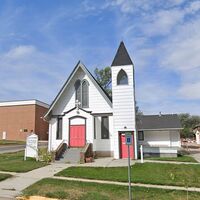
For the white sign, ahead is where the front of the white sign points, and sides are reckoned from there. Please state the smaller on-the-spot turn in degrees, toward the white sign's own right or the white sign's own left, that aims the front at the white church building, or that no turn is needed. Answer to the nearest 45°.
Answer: approximately 90° to the white sign's own left

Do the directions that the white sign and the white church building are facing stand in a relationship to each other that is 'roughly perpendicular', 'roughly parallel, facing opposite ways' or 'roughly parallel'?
roughly parallel

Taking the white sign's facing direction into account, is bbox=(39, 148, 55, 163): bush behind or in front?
in front

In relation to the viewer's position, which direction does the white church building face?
facing the viewer

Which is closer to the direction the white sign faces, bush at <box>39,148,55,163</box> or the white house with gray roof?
the bush

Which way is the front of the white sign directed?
toward the camera

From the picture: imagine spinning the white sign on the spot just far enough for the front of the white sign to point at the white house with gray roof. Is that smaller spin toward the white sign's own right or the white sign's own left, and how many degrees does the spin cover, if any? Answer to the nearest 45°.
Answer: approximately 135° to the white sign's own left

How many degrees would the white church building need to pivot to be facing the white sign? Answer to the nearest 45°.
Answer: approximately 90° to its right

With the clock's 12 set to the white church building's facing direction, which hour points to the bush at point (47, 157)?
The bush is roughly at 2 o'clock from the white church building.

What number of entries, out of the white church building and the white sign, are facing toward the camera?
2
